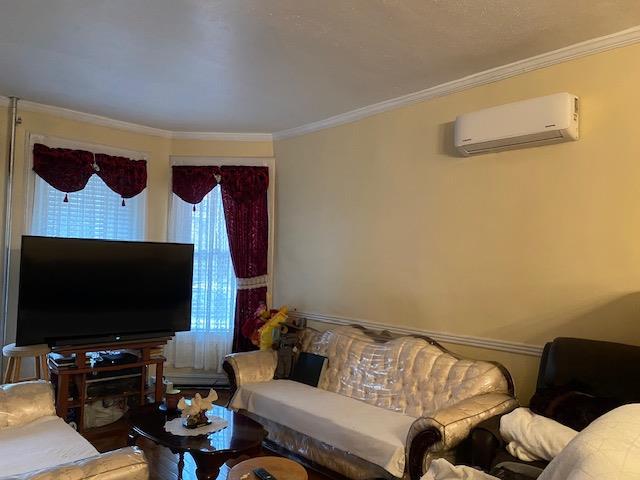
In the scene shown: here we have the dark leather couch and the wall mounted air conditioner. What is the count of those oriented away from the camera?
0

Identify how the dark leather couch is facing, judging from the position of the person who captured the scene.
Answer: facing the viewer and to the left of the viewer

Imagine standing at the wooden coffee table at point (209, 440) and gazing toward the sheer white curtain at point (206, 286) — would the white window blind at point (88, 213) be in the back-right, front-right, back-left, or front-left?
front-left

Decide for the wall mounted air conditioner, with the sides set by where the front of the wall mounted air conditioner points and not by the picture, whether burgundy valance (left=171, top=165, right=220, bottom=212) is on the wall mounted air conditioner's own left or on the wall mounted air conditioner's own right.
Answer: on the wall mounted air conditioner's own right

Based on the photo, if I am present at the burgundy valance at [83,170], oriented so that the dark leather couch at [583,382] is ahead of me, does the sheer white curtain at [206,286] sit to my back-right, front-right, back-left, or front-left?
front-left

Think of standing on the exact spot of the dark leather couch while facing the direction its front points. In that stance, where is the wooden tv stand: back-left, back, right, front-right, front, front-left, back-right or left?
front-right

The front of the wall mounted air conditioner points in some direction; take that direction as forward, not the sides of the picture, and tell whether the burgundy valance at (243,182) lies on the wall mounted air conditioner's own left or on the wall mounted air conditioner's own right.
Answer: on the wall mounted air conditioner's own right

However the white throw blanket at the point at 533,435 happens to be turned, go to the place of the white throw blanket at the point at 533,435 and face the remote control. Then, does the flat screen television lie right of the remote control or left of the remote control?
right

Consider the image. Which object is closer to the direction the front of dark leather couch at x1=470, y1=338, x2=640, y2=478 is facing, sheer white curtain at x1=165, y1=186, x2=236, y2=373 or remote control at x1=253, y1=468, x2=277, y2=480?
the remote control

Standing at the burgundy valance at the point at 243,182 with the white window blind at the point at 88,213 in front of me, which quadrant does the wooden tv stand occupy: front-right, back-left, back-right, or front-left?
front-left

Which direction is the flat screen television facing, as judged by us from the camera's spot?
facing the viewer and to the right of the viewer
